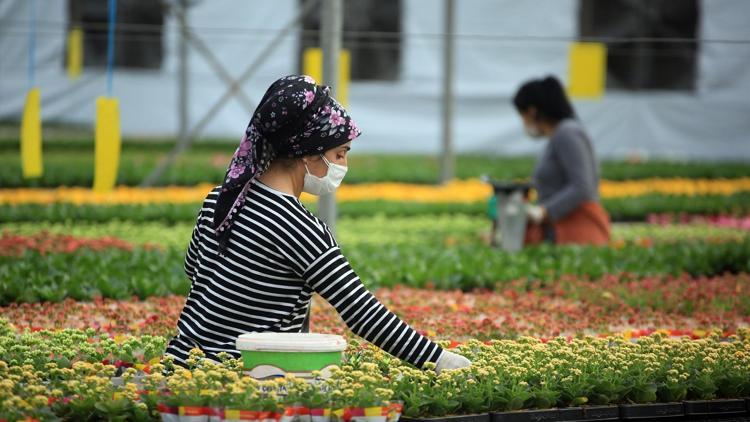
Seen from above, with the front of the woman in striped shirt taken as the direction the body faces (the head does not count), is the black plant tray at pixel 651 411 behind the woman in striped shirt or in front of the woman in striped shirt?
in front

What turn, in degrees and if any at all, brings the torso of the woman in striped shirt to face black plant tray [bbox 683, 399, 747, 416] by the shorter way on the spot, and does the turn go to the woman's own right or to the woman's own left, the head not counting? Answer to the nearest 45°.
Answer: approximately 45° to the woman's own right

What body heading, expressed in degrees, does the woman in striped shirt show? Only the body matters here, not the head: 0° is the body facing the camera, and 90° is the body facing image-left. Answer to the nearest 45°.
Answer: approximately 225°

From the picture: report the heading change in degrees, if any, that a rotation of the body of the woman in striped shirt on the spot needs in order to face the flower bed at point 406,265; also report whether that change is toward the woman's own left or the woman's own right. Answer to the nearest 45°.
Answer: approximately 45° to the woman's own left

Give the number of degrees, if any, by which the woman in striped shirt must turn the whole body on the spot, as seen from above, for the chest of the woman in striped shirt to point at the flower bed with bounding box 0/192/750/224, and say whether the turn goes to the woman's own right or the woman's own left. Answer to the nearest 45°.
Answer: approximately 45° to the woman's own left

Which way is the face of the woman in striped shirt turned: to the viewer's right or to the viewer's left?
to the viewer's right

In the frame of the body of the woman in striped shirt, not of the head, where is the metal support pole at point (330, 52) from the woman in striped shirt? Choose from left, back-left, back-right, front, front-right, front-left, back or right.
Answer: front-left
